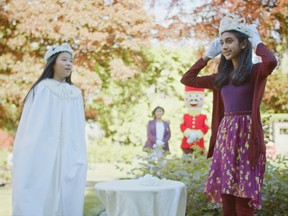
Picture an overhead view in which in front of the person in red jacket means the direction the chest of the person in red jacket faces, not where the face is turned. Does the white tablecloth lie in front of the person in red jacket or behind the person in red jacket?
in front

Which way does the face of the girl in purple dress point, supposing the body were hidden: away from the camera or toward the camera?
toward the camera

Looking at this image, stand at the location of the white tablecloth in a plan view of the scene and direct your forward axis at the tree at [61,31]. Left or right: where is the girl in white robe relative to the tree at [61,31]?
left

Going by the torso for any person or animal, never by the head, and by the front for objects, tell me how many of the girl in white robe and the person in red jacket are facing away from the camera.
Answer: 0

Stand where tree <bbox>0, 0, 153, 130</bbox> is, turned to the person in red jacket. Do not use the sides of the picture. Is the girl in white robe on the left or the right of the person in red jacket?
right

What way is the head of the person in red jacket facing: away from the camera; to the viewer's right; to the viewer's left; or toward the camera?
toward the camera

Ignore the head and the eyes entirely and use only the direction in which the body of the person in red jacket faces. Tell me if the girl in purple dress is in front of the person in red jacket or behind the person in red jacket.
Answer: in front

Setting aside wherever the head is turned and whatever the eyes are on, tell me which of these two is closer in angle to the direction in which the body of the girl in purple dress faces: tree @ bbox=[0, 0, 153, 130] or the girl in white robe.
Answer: the girl in white robe

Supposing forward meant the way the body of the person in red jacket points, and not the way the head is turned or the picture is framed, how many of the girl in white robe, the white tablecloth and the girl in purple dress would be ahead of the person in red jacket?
3

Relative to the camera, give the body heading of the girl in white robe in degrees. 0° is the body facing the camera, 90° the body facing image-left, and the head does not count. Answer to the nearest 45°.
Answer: approximately 315°

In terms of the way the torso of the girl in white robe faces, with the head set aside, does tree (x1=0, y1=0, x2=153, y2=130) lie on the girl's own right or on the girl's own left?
on the girl's own left

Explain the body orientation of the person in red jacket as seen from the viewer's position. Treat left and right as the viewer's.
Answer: facing the viewer

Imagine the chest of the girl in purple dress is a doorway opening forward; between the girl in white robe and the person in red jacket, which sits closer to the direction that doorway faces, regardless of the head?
the girl in white robe
